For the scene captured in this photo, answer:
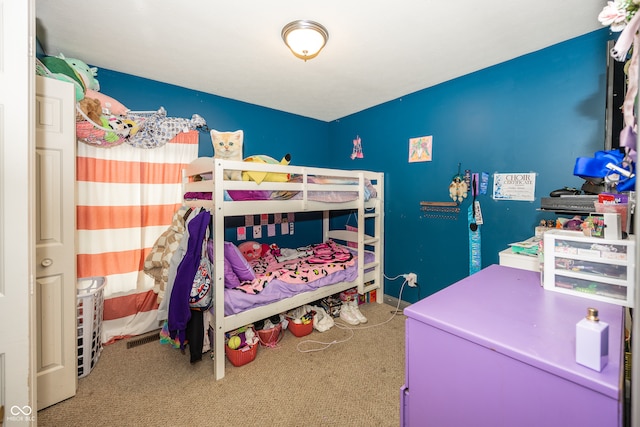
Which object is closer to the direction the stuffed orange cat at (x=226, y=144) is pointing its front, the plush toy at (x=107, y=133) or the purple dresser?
the purple dresser

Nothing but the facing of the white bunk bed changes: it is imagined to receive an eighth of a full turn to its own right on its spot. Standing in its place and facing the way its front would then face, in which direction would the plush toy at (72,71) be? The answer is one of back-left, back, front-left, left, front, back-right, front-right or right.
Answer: right

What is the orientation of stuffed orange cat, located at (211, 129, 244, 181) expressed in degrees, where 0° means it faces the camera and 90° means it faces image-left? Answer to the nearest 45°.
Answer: approximately 0°

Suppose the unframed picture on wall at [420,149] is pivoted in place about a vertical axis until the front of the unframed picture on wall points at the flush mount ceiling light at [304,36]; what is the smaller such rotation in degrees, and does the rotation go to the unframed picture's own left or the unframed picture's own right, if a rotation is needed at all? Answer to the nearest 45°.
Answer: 0° — it already faces it
